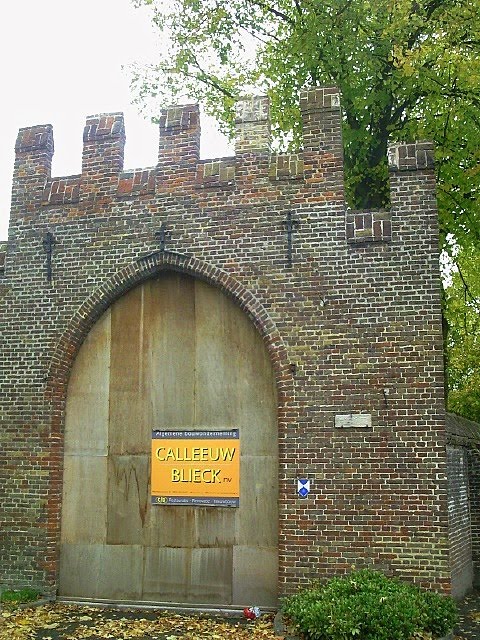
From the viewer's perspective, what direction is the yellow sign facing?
toward the camera

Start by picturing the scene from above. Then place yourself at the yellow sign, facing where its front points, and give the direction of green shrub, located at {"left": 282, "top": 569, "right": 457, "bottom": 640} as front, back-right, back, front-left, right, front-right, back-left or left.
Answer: front-left

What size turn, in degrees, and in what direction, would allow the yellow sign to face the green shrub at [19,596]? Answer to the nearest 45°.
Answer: approximately 90° to its right

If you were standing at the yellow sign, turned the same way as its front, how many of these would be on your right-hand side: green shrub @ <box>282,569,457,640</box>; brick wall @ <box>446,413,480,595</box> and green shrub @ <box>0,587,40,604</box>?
1

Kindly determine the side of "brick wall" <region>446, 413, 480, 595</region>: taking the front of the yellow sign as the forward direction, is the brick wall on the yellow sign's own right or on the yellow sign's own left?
on the yellow sign's own left
